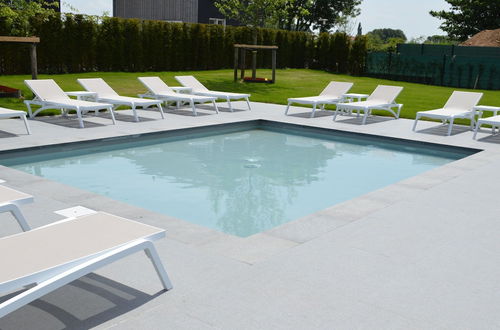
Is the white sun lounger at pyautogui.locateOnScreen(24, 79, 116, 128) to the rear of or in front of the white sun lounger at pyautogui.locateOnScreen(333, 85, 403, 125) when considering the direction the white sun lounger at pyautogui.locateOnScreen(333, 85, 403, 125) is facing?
in front

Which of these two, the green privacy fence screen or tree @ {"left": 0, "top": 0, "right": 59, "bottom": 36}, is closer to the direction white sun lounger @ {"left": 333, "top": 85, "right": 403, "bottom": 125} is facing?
the tree

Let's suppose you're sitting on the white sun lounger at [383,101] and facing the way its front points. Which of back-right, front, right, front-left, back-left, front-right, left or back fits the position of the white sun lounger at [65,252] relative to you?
front-left

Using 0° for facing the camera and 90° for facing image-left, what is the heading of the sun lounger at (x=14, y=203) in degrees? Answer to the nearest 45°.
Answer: approximately 225°

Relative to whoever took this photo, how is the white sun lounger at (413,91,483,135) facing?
facing the viewer and to the left of the viewer

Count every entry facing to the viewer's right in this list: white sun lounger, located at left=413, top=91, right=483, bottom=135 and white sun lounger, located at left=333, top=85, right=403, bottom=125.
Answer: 0

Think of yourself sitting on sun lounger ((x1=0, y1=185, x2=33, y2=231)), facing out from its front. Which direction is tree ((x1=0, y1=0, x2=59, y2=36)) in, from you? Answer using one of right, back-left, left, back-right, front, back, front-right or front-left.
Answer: front-left

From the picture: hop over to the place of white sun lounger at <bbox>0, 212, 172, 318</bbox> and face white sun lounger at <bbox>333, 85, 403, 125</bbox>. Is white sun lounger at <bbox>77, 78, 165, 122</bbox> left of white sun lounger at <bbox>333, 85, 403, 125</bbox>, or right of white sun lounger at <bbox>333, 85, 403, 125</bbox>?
left

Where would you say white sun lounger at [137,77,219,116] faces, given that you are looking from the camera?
facing the viewer and to the right of the viewer

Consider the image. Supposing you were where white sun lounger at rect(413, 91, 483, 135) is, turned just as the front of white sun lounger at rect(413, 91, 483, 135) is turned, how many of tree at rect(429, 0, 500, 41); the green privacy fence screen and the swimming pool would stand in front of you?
1

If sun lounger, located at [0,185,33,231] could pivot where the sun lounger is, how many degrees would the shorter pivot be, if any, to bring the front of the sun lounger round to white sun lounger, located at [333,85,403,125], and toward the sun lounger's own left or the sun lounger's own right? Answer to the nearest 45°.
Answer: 0° — it already faces it

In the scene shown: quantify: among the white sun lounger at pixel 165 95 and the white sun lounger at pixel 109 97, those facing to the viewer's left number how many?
0

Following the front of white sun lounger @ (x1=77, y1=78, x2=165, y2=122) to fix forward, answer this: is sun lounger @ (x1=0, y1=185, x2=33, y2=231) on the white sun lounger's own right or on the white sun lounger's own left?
on the white sun lounger's own right

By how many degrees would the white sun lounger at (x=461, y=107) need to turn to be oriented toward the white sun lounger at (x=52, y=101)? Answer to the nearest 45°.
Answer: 0° — it already faces it

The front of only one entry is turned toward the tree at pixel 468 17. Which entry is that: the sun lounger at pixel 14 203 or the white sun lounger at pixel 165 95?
the sun lounger

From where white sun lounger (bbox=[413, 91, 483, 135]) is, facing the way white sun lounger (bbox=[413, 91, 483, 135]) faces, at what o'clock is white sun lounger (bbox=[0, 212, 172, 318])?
white sun lounger (bbox=[0, 212, 172, 318]) is roughly at 11 o'clock from white sun lounger (bbox=[413, 91, 483, 135]).
